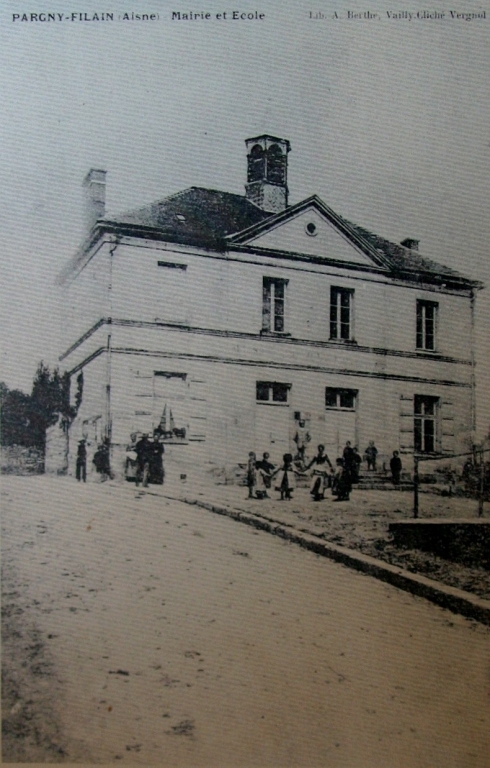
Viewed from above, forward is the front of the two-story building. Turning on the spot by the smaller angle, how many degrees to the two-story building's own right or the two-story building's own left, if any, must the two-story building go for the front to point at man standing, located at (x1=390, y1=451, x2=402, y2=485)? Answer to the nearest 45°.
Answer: approximately 45° to the two-story building's own left

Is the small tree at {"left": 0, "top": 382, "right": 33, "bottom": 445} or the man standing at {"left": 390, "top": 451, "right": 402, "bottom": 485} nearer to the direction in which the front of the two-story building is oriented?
the man standing

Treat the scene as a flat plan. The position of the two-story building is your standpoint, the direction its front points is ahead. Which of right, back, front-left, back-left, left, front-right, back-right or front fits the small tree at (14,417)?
back-right

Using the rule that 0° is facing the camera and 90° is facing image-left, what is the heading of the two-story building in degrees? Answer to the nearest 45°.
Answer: approximately 315°
